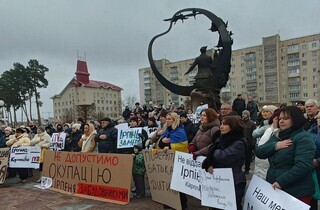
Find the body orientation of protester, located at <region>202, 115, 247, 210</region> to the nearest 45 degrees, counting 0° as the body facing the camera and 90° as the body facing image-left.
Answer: approximately 90°

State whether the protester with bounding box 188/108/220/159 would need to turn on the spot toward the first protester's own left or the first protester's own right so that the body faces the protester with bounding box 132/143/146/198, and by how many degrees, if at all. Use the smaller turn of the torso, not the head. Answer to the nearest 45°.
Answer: approximately 90° to the first protester's own right

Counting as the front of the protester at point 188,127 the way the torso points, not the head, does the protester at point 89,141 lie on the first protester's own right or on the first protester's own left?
on the first protester's own right

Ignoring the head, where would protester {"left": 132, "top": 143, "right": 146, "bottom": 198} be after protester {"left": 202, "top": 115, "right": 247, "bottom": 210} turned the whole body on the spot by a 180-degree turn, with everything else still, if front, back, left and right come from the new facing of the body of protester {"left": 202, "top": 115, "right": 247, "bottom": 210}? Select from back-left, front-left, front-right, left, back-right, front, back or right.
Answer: back-left

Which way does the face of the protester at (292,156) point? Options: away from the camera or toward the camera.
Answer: toward the camera

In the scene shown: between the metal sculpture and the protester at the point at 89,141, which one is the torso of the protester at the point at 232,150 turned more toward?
the protester

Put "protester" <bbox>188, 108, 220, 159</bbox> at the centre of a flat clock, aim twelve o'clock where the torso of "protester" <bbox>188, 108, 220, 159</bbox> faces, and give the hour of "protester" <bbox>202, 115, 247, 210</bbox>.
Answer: "protester" <bbox>202, 115, 247, 210</bbox> is roughly at 10 o'clock from "protester" <bbox>188, 108, 220, 159</bbox>.

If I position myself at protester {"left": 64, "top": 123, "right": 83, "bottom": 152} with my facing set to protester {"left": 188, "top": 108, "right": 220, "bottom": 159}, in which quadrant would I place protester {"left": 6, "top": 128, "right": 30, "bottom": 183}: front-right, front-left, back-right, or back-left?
back-right

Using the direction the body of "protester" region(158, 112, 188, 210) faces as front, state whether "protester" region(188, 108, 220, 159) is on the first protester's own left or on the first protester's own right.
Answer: on the first protester's own left

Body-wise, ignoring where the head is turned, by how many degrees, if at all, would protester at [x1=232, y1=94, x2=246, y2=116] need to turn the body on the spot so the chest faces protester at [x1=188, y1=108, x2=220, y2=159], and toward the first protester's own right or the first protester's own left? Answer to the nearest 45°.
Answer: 0° — they already face them

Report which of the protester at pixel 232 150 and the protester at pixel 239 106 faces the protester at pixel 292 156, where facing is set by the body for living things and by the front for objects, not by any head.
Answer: the protester at pixel 239 106

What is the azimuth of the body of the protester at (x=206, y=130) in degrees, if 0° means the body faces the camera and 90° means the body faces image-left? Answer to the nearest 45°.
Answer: approximately 45°

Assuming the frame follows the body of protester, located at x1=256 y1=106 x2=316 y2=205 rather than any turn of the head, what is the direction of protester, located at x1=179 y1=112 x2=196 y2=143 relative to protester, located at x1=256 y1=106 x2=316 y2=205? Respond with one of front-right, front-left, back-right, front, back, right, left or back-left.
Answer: right

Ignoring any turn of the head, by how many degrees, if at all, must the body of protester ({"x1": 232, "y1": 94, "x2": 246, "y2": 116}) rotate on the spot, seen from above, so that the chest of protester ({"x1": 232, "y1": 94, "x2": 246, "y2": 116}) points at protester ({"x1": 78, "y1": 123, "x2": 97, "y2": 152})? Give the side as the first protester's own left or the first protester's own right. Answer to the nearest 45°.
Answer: approximately 45° to the first protester's own right

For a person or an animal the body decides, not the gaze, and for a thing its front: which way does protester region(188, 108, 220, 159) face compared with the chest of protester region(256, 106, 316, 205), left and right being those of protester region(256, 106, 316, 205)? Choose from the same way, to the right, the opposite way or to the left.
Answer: the same way

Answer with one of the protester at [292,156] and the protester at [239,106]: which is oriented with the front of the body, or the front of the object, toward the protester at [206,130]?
the protester at [239,106]

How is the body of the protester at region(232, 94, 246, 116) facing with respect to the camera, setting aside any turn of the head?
toward the camera
